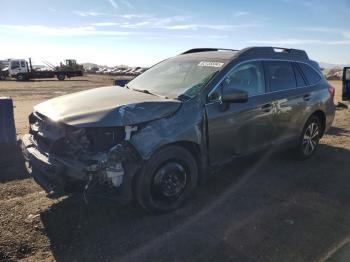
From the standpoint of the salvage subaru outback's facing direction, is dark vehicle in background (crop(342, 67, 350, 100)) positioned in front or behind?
behind

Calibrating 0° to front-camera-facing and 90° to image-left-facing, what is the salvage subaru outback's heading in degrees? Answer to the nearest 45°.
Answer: approximately 45°
